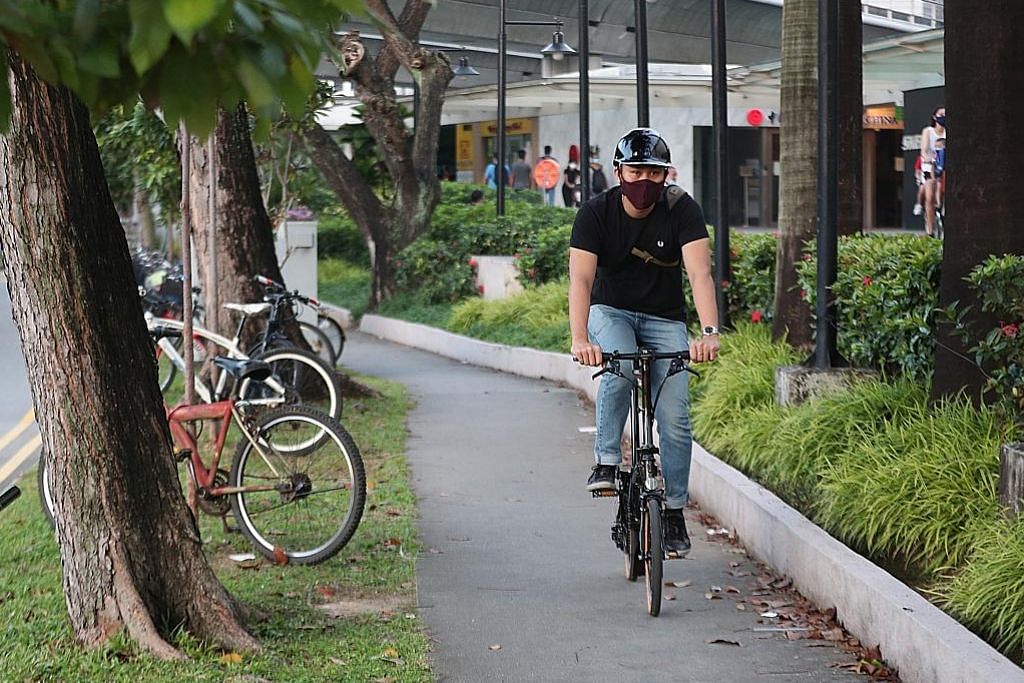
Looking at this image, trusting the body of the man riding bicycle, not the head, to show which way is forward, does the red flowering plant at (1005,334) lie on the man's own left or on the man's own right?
on the man's own left

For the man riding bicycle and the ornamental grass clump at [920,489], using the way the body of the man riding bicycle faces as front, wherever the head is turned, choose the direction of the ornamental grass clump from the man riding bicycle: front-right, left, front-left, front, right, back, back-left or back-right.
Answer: left

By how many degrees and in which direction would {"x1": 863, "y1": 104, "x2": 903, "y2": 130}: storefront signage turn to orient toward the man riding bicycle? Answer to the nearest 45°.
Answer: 0° — it already faces them

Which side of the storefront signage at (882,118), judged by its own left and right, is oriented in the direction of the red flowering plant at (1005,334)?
front

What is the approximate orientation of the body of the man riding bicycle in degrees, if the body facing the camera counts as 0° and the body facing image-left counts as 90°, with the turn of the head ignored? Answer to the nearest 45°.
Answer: approximately 0°

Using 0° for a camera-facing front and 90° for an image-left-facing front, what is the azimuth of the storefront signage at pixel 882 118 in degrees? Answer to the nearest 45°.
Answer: approximately 0°

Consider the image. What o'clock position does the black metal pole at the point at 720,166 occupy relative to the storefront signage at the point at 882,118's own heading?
The black metal pole is roughly at 12 o'clock from the storefront signage.

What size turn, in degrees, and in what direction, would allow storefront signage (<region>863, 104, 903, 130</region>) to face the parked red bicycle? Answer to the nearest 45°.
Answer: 0° — it already faces it

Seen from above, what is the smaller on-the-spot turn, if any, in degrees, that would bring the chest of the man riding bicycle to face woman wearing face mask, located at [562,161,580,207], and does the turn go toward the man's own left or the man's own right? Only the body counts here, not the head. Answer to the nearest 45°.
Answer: approximately 180°

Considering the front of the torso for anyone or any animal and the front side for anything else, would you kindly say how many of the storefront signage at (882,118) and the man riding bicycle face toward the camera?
2
